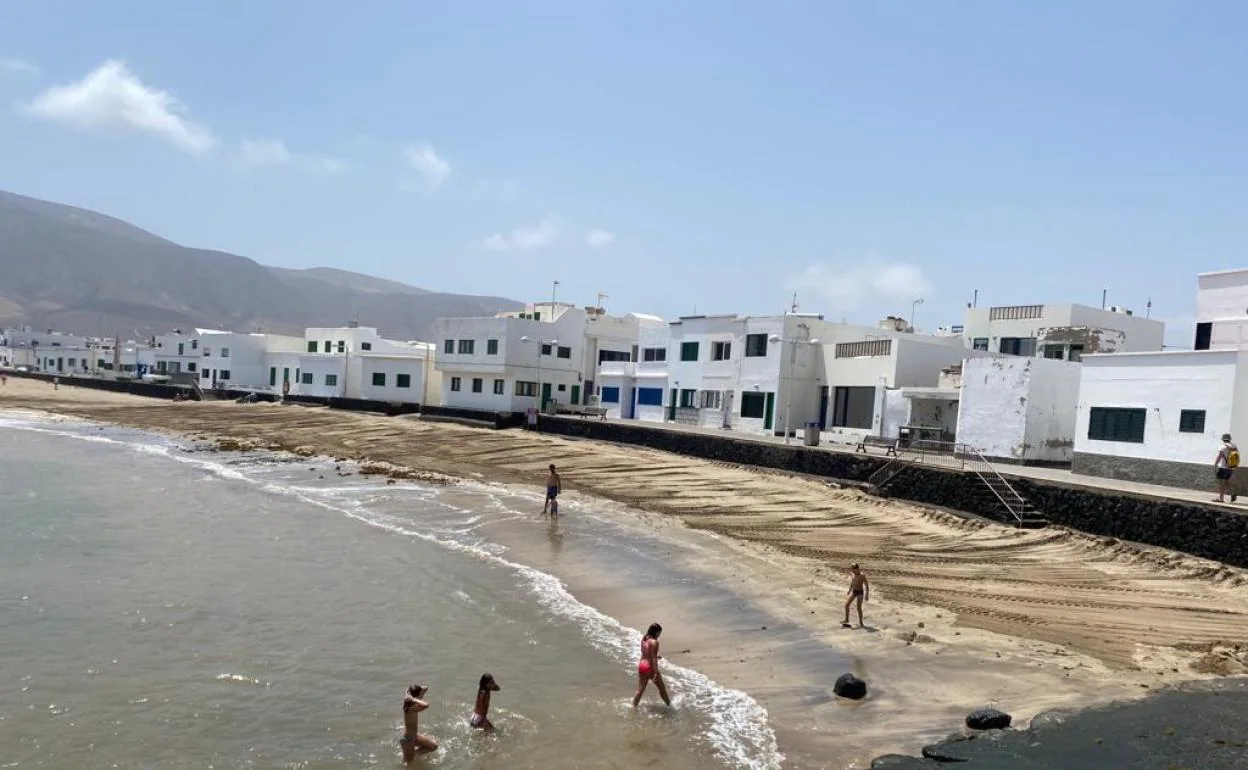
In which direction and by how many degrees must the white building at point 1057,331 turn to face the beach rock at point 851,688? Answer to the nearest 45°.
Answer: approximately 45° to its left

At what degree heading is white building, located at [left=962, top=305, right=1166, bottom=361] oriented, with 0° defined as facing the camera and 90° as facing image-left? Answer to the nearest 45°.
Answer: approximately 45°

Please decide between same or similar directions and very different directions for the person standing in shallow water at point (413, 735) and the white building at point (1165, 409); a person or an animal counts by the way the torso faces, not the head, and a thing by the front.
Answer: very different directions
